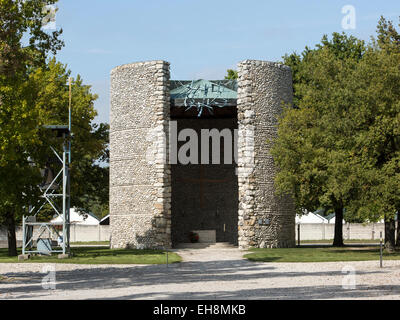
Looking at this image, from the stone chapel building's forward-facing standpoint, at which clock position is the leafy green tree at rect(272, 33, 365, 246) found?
The leafy green tree is roughly at 10 o'clock from the stone chapel building.

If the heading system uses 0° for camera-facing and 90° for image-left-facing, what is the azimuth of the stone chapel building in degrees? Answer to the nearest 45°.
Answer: approximately 0°

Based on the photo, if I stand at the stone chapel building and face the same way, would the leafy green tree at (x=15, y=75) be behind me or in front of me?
in front

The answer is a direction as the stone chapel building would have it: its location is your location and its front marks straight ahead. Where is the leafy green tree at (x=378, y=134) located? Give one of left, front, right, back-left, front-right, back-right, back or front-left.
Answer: front-left
